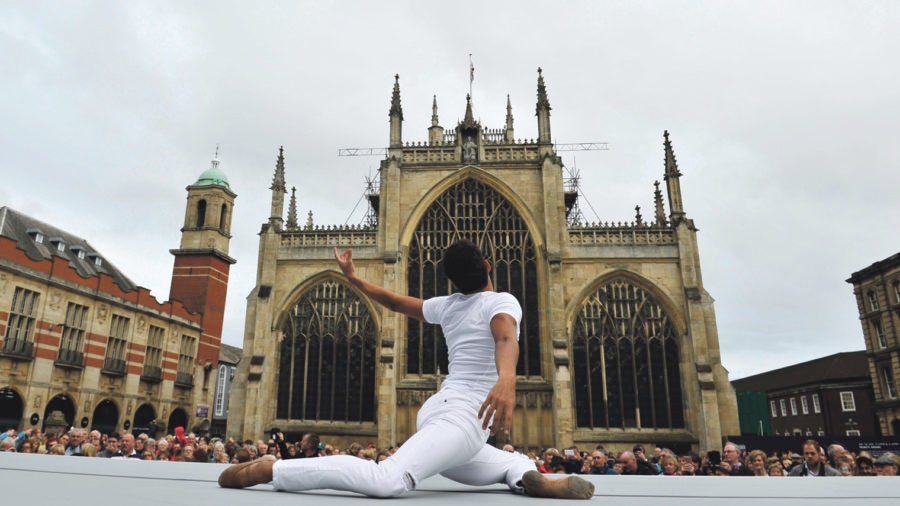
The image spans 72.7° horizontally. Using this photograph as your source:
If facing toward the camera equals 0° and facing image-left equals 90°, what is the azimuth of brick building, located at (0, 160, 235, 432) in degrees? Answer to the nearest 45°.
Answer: approximately 315°

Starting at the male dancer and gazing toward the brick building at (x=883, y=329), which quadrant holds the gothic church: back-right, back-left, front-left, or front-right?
front-left

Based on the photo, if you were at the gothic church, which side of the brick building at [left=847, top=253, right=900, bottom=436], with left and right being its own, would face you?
front

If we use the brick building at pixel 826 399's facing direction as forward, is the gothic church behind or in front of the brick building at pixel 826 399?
in front

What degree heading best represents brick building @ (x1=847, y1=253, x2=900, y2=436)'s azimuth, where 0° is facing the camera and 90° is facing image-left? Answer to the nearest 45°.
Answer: approximately 45°

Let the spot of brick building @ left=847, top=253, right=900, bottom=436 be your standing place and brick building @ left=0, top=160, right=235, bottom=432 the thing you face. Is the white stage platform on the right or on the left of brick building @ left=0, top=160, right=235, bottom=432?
left

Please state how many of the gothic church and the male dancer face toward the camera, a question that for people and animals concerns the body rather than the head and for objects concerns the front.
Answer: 1

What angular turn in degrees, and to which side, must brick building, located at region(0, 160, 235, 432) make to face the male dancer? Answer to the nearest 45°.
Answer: approximately 45° to its right

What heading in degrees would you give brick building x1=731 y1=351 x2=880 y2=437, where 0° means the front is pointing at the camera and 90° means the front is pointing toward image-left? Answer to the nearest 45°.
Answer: approximately 45°

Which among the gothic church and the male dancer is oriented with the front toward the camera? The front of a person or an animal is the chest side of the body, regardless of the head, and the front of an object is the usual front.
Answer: the gothic church

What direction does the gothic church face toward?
toward the camera

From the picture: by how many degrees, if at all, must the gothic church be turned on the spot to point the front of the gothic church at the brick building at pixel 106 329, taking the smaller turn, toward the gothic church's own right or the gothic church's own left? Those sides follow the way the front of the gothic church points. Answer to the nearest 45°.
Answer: approximately 90° to the gothic church's own right

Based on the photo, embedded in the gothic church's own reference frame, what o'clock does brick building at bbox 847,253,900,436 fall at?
The brick building is roughly at 8 o'clock from the gothic church.

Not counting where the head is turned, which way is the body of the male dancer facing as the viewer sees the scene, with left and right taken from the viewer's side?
facing away from the viewer and to the right of the viewer

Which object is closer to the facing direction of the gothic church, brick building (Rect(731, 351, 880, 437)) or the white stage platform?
the white stage platform
